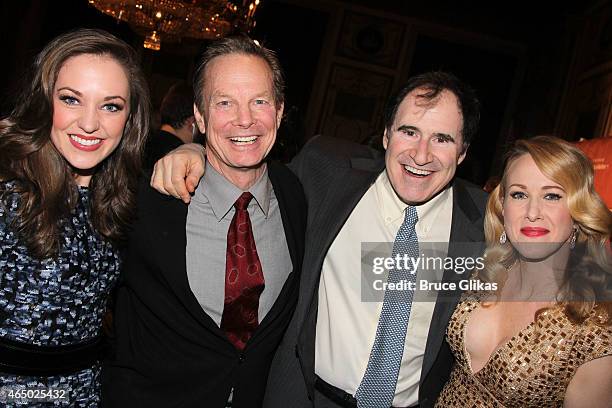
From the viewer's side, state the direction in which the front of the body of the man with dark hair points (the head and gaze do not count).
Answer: toward the camera

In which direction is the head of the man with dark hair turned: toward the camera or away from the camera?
toward the camera

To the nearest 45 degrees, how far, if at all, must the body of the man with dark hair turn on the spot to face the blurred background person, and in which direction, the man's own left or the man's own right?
approximately 135° to the man's own right

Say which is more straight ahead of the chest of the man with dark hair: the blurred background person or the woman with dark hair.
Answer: the woman with dark hair

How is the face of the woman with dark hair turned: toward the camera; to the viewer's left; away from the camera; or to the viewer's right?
toward the camera

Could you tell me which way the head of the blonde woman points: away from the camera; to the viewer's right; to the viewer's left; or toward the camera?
toward the camera
